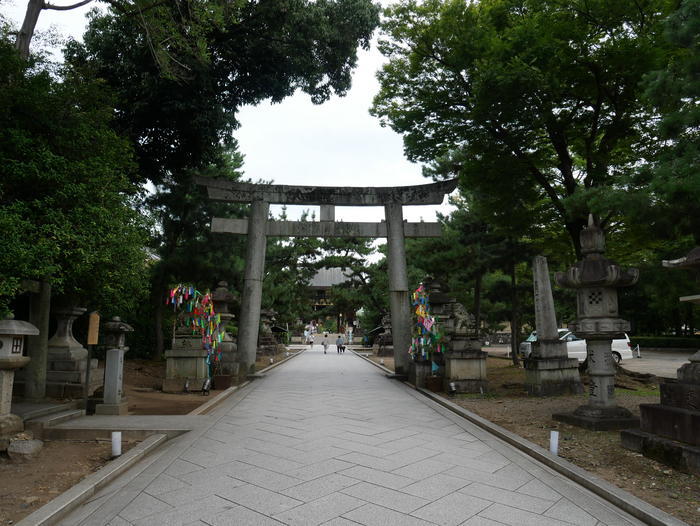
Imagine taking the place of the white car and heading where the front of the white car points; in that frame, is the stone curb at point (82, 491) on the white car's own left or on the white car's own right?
on the white car's own left

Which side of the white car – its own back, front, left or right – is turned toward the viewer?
left

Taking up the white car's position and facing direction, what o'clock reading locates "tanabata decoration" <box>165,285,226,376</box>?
The tanabata decoration is roughly at 10 o'clock from the white car.

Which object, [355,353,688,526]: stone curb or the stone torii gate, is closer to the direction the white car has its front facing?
the stone torii gate

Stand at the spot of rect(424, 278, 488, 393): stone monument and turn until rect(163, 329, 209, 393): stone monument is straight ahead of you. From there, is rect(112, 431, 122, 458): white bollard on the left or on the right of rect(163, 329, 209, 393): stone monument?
left

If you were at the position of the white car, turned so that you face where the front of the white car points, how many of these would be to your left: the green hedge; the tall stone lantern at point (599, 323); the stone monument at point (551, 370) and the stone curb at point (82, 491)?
3

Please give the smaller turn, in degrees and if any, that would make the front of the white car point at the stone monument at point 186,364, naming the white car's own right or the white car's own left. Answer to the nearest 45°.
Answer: approximately 45° to the white car's own left

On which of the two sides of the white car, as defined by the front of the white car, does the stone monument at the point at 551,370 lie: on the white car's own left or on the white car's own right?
on the white car's own left

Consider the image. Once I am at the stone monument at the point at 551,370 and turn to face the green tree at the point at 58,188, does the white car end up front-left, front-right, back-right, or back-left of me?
back-right

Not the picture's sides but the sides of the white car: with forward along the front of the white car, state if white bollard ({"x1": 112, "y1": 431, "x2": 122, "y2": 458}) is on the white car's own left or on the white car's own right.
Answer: on the white car's own left
